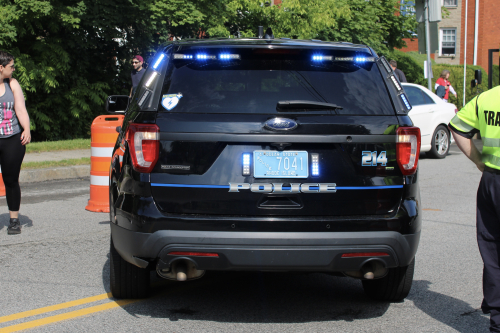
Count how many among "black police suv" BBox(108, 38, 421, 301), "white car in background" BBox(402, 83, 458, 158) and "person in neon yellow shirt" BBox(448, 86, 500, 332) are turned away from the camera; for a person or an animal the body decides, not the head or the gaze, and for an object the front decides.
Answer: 2

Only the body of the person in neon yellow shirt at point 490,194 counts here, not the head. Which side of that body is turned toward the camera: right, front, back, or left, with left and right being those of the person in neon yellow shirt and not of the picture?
back

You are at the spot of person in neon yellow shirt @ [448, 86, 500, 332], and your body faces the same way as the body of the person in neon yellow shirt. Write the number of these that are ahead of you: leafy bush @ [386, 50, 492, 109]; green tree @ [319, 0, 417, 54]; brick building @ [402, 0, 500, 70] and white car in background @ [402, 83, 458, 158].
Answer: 4

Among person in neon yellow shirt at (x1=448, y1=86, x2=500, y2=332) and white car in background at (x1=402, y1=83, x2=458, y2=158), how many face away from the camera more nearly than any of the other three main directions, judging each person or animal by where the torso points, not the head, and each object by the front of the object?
1

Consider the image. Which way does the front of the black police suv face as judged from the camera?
facing away from the viewer

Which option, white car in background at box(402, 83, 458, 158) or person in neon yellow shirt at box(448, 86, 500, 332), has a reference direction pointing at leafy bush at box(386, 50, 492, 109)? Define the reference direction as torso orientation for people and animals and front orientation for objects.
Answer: the person in neon yellow shirt

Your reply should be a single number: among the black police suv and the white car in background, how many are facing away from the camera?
1
